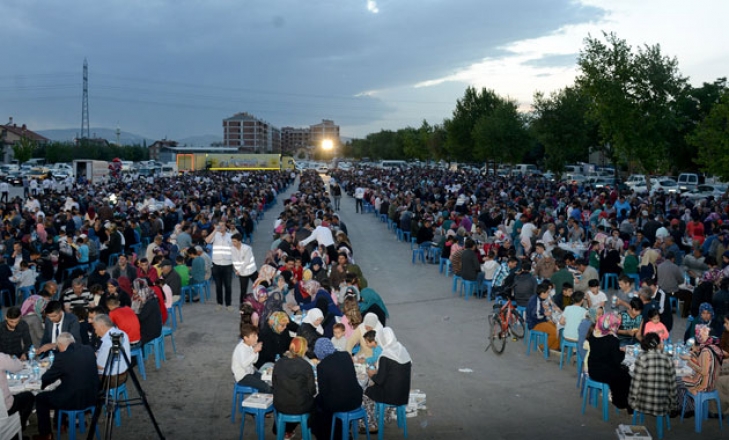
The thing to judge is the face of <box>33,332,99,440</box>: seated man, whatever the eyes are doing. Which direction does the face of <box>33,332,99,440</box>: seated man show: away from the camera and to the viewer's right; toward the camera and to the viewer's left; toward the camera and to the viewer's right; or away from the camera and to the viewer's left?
away from the camera and to the viewer's left

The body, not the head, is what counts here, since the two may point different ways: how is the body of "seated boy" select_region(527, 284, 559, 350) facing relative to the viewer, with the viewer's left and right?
facing to the right of the viewer

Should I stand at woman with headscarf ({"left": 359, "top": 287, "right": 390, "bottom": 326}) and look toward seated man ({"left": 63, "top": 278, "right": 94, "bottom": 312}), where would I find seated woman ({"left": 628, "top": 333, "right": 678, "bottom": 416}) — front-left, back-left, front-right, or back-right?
back-left

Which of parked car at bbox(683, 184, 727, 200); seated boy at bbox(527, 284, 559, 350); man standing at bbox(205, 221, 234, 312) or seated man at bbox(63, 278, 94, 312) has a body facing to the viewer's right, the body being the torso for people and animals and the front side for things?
the seated boy

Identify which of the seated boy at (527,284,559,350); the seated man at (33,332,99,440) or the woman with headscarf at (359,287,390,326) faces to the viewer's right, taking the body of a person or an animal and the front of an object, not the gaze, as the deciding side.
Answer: the seated boy

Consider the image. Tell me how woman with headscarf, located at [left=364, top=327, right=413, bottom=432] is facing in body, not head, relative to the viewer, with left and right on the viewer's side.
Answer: facing away from the viewer and to the left of the viewer

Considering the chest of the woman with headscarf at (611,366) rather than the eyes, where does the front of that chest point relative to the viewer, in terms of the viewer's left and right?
facing away from the viewer and to the right of the viewer

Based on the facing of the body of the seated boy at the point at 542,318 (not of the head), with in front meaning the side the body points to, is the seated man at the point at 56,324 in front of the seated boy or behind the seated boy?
behind
